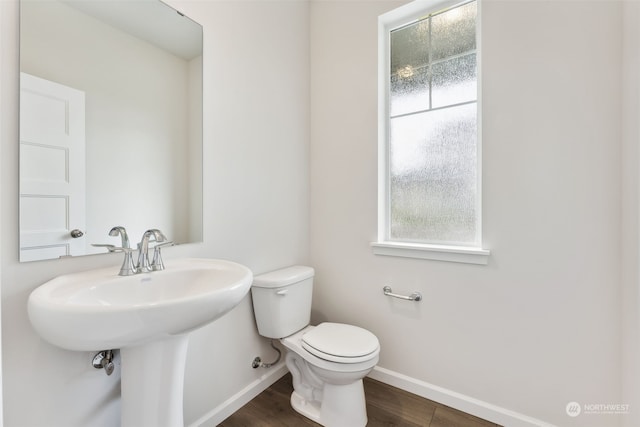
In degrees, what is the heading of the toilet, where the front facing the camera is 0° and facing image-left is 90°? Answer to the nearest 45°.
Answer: approximately 315°

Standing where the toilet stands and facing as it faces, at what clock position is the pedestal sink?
The pedestal sink is roughly at 3 o'clock from the toilet.

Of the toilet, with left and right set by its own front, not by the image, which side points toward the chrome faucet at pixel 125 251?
right
